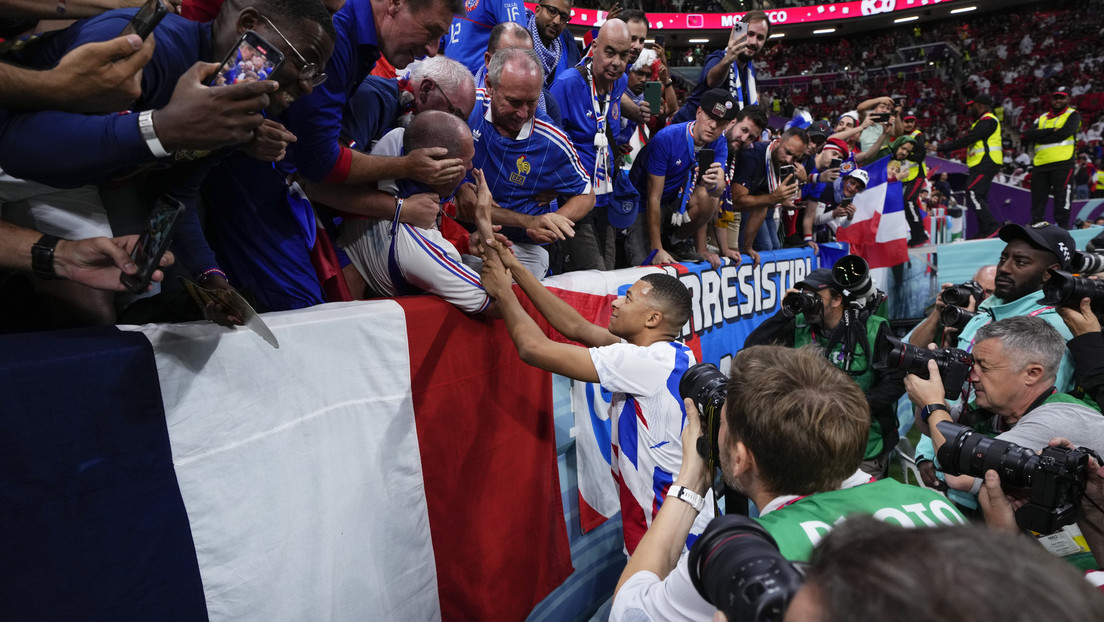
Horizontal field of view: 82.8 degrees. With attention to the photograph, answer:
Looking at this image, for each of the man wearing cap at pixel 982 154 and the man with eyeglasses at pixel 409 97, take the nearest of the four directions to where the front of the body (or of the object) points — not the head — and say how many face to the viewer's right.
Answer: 1

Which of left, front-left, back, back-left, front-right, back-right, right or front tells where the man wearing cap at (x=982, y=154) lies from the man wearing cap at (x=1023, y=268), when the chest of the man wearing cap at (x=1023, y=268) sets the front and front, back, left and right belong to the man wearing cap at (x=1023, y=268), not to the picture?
back-right

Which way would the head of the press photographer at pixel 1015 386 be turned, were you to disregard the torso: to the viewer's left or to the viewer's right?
to the viewer's left

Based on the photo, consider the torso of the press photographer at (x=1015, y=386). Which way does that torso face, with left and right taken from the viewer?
facing to the left of the viewer

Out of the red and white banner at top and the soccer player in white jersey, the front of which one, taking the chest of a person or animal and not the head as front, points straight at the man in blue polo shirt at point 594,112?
the red and white banner at top

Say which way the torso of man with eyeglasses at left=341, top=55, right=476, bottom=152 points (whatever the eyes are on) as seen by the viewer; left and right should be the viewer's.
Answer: facing to the right of the viewer

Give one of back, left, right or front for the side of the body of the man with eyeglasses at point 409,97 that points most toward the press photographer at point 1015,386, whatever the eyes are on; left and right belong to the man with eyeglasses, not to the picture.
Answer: front

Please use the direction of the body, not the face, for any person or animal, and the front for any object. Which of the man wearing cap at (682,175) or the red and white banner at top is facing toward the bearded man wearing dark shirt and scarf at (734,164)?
the red and white banner at top

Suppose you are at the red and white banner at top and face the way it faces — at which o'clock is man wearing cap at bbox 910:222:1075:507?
The man wearing cap is roughly at 12 o'clock from the red and white banner at top.
